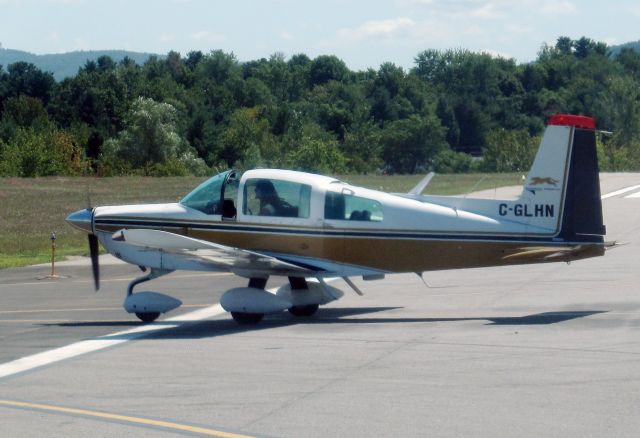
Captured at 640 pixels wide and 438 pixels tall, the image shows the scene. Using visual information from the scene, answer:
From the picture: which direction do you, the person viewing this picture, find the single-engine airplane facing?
facing to the left of the viewer

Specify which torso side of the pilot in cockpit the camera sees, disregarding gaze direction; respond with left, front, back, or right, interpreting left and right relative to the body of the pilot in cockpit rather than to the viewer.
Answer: left

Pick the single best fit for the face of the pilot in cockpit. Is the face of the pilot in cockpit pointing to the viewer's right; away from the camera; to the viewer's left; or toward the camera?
to the viewer's left
